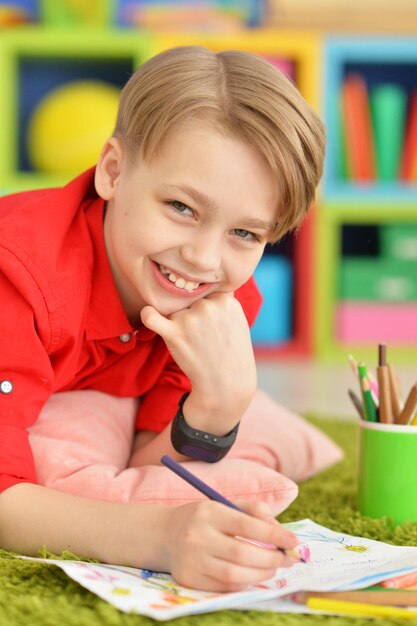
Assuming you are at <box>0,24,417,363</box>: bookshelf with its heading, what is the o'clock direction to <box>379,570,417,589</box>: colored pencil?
The colored pencil is roughly at 12 o'clock from the bookshelf.

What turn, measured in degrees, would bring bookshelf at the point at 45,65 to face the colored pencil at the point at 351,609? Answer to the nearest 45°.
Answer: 0° — it already faces it

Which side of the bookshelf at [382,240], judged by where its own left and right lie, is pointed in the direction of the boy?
front

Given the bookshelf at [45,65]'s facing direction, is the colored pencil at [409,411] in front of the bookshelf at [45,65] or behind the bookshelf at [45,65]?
in front

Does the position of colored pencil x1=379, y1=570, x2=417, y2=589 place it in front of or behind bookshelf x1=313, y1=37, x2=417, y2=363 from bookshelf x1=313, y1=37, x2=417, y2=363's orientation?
in front

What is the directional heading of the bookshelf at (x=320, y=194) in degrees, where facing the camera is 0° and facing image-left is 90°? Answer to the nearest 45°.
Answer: approximately 0°
